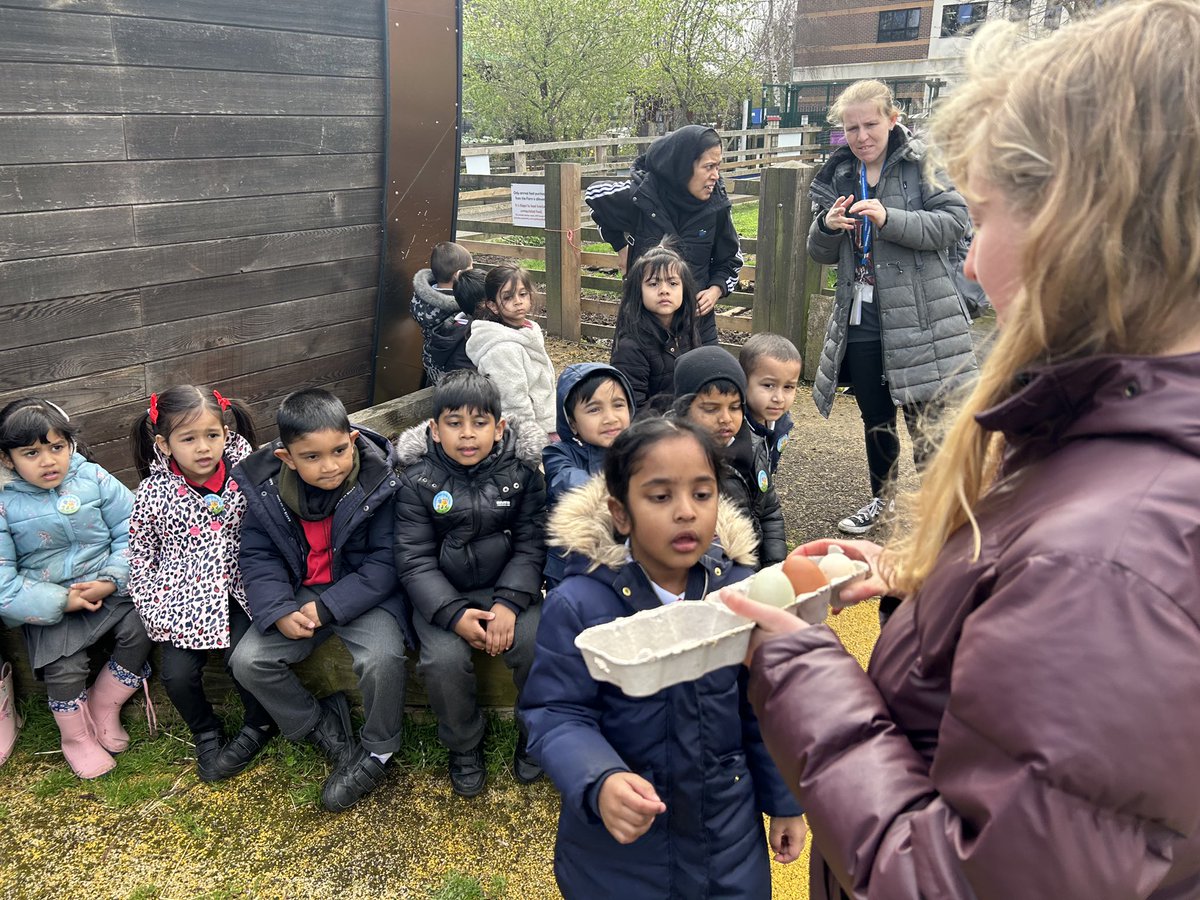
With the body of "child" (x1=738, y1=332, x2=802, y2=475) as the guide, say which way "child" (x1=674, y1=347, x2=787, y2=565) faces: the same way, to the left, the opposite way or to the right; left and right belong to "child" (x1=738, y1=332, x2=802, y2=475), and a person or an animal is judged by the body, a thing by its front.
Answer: the same way

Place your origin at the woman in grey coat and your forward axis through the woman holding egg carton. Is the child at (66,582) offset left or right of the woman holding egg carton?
right

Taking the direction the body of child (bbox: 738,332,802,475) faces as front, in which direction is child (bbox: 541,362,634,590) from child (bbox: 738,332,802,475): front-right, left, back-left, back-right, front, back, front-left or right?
right

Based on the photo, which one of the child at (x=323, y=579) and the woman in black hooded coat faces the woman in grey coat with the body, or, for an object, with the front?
the woman in black hooded coat

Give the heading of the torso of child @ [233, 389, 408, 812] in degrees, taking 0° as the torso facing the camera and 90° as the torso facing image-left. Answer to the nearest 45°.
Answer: approximately 0°

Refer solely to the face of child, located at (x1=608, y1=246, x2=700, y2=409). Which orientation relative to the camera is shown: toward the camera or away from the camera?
toward the camera

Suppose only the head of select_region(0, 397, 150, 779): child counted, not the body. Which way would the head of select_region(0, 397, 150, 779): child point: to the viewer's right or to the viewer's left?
to the viewer's right

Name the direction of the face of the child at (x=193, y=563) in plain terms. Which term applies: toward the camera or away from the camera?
toward the camera

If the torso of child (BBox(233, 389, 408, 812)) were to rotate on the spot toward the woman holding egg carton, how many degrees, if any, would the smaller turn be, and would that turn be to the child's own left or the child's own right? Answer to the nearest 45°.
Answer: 0° — they already face them

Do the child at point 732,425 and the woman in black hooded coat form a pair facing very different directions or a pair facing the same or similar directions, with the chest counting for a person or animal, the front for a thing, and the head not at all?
same or similar directions

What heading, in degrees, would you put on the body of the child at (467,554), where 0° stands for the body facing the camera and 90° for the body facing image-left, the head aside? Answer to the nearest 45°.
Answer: approximately 0°

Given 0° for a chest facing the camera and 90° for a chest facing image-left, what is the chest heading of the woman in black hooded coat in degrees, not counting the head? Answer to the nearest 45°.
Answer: approximately 315°

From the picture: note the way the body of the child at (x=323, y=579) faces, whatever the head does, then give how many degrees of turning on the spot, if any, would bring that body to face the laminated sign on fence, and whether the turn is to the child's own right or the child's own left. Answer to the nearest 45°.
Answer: approximately 180°

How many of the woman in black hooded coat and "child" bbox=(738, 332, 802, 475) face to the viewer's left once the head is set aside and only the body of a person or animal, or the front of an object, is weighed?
0

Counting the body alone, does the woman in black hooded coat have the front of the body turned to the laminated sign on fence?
no

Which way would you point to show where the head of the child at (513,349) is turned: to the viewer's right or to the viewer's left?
to the viewer's right

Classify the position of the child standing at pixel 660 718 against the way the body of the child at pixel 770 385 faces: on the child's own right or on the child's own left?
on the child's own right
